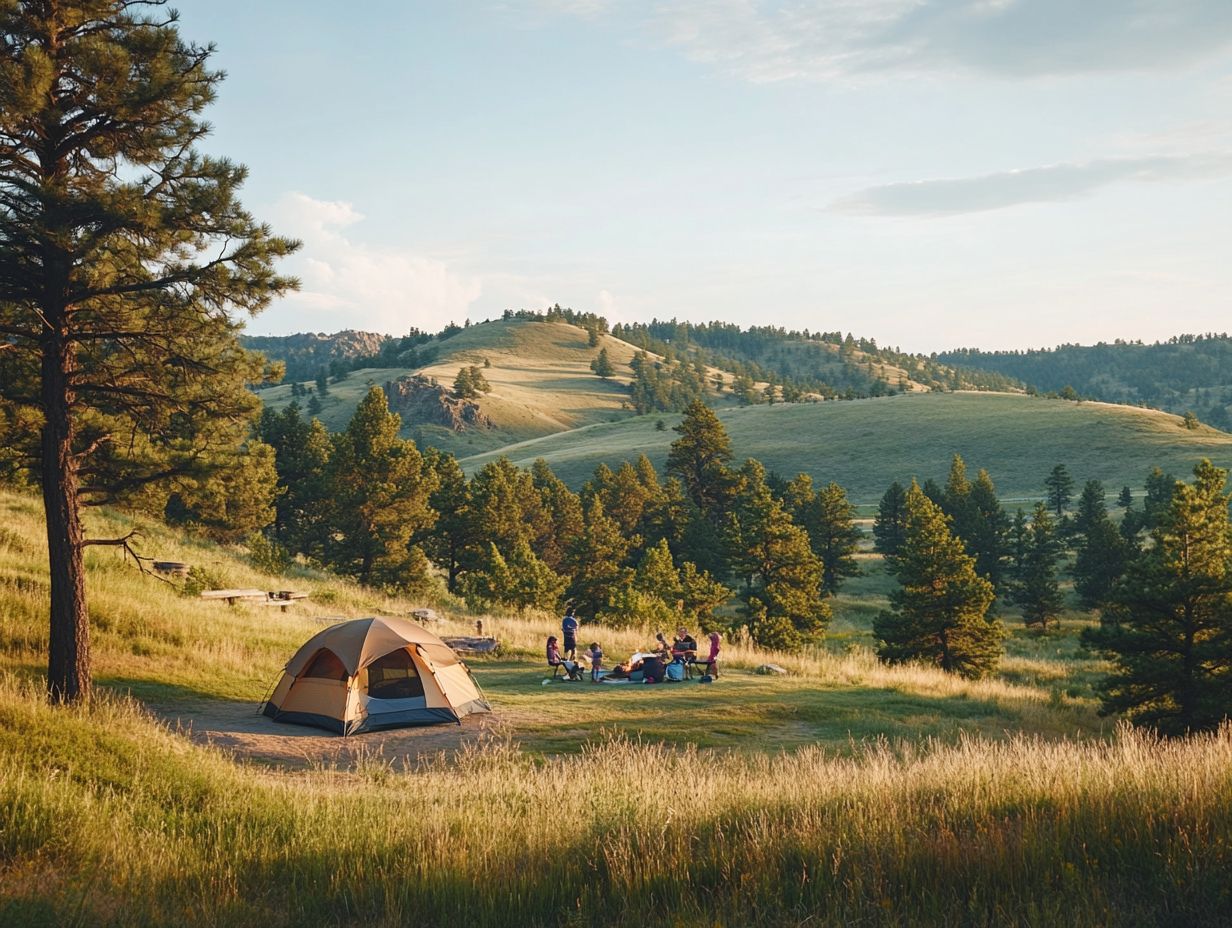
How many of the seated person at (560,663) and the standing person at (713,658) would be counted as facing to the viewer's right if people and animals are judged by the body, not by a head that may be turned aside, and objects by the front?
1

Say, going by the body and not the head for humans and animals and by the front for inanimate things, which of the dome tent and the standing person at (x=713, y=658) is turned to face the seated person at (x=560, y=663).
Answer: the standing person at (x=713, y=658)

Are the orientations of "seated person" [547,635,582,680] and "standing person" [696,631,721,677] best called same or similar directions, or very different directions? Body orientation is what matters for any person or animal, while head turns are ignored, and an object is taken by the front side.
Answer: very different directions

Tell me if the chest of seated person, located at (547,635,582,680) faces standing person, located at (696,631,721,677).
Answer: yes

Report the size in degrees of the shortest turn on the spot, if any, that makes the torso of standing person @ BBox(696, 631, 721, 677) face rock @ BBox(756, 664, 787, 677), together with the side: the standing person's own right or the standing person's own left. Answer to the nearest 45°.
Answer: approximately 135° to the standing person's own right

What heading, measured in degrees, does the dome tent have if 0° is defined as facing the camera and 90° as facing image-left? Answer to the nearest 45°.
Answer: approximately 315°

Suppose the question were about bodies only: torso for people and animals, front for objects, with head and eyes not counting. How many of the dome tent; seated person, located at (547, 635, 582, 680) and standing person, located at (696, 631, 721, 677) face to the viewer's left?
1

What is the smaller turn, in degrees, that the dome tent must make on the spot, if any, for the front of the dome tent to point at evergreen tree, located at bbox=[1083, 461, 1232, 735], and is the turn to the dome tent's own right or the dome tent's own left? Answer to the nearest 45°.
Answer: approximately 45° to the dome tent's own left

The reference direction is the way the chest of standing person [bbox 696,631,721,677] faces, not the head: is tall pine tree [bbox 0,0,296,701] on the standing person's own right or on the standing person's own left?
on the standing person's own left

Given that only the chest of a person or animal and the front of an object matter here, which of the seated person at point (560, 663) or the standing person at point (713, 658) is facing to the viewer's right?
the seated person at point (560, 663)

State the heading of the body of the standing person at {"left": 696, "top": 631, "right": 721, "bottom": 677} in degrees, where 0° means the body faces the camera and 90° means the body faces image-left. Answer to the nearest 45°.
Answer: approximately 90°

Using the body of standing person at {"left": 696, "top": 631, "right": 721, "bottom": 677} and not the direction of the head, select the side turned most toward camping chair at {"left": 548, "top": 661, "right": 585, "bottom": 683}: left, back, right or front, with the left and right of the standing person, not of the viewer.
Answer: front

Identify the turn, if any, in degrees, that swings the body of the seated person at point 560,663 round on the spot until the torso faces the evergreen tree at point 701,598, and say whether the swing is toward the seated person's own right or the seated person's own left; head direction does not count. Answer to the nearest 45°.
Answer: approximately 90° to the seated person's own left

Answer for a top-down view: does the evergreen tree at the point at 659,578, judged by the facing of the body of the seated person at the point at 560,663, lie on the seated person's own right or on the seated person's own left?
on the seated person's own left

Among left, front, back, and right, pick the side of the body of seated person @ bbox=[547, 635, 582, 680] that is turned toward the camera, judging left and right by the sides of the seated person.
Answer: right
